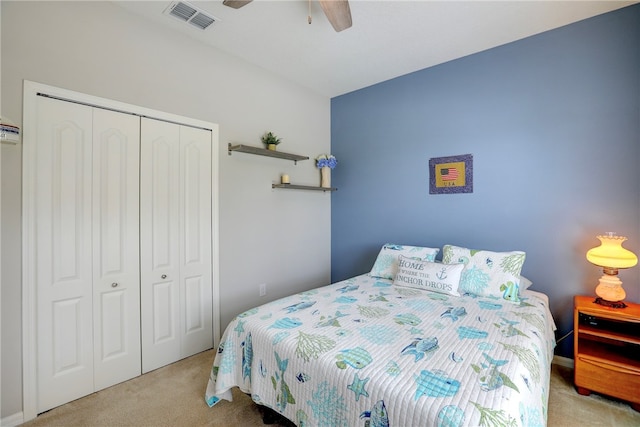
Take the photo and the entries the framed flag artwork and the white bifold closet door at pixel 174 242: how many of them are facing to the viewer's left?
0

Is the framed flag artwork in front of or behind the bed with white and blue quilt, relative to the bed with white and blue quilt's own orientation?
behind

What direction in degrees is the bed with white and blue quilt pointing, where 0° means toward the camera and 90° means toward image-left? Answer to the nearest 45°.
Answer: approximately 45°

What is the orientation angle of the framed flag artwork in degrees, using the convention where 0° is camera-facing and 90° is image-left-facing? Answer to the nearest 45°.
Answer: approximately 0°

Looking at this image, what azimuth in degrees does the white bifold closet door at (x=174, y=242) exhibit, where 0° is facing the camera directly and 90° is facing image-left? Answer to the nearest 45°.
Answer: approximately 315°

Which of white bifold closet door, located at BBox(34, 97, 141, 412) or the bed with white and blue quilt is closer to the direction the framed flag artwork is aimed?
the bed with white and blue quilt

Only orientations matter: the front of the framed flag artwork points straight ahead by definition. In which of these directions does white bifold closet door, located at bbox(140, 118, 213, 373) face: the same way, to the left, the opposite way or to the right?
to the left

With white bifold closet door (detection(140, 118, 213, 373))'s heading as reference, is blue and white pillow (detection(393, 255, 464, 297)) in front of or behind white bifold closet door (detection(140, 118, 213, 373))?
in front

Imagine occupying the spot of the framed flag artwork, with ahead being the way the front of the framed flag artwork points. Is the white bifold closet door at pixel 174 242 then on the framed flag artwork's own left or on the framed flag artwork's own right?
on the framed flag artwork's own right

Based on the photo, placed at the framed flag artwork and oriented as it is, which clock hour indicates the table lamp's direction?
The table lamp is roughly at 10 o'clock from the framed flag artwork.
